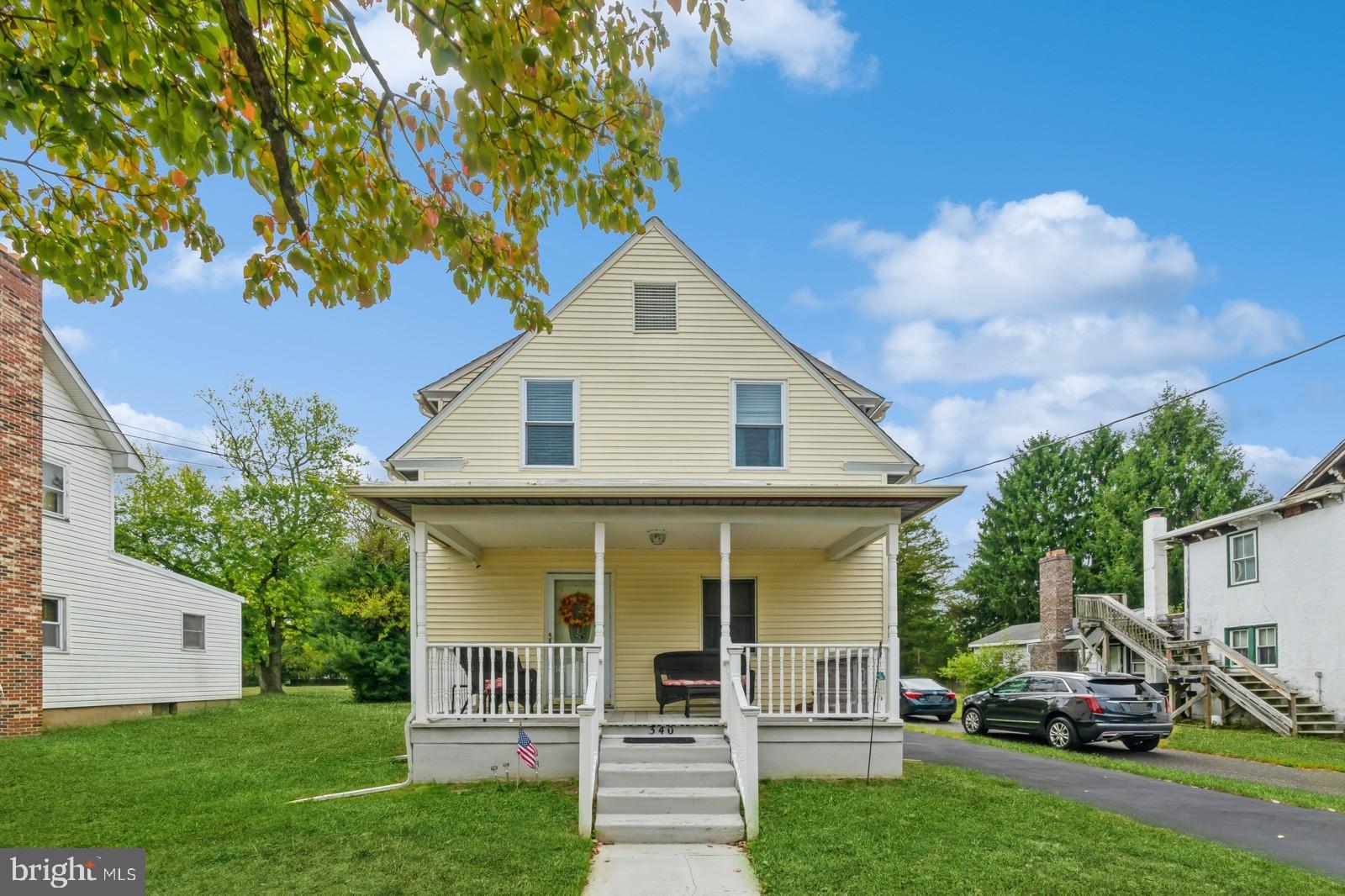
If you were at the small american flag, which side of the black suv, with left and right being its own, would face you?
left

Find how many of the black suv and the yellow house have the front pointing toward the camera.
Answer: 1

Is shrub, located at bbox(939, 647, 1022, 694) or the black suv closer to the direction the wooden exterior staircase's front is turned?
the black suv

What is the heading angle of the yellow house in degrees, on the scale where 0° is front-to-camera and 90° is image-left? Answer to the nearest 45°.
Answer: approximately 0°

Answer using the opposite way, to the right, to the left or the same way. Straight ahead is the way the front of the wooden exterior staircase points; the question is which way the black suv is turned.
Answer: the opposite way

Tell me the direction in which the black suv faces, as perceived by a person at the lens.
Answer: facing away from the viewer and to the left of the viewer

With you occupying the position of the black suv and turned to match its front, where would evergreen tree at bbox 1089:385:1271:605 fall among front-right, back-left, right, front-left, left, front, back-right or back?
front-right

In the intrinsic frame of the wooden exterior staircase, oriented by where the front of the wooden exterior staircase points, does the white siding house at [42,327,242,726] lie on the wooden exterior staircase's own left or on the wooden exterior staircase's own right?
on the wooden exterior staircase's own right

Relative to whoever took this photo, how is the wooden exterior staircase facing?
facing the viewer and to the right of the viewer
